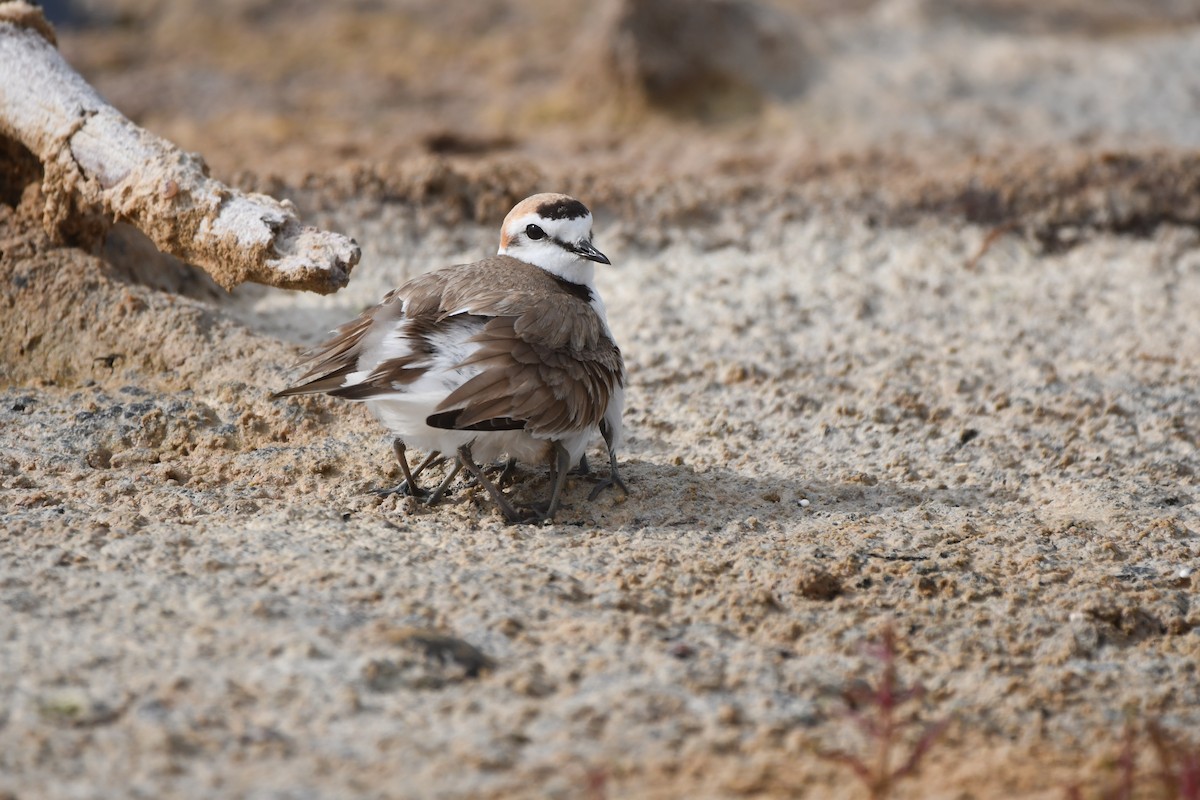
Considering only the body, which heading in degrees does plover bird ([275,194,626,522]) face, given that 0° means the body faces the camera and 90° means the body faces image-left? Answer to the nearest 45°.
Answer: approximately 270°

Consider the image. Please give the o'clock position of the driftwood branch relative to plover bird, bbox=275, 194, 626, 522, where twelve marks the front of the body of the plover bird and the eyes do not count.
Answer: The driftwood branch is roughly at 7 o'clock from the plover bird.
